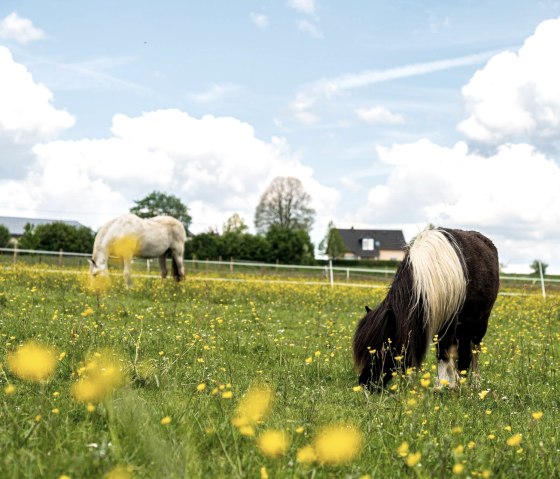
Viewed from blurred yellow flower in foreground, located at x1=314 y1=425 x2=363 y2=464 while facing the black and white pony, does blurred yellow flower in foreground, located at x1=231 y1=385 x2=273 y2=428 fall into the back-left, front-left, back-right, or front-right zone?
front-left

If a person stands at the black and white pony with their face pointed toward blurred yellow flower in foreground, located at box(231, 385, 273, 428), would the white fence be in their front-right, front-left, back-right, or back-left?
back-right

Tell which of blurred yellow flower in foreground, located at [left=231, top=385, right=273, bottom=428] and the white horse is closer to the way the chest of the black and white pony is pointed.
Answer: the blurred yellow flower in foreground

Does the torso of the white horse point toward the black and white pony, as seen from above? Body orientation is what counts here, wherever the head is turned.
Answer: no

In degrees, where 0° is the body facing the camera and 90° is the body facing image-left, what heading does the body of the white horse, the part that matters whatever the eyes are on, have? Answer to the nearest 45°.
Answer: approximately 90°

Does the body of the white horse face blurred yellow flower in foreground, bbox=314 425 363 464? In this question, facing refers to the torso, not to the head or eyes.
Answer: no

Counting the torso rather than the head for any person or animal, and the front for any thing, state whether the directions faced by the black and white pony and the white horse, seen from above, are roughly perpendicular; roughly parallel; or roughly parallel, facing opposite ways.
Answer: roughly parallel

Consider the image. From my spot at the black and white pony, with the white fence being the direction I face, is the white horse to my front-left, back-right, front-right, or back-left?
front-left

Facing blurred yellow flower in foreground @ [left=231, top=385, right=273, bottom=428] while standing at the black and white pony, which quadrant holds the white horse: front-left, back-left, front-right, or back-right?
back-right

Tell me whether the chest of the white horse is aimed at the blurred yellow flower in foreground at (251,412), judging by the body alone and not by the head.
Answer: no

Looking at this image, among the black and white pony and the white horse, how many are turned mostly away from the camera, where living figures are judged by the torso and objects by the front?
0

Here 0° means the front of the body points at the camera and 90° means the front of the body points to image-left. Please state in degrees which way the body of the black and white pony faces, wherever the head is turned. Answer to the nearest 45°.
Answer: approximately 45°

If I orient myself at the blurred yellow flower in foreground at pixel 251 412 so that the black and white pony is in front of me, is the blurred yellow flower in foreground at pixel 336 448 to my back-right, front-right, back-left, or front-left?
back-right

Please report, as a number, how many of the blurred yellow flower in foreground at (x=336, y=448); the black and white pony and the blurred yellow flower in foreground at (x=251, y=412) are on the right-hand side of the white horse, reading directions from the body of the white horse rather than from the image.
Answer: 0

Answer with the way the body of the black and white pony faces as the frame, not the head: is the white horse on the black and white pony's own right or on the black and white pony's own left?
on the black and white pony's own right
